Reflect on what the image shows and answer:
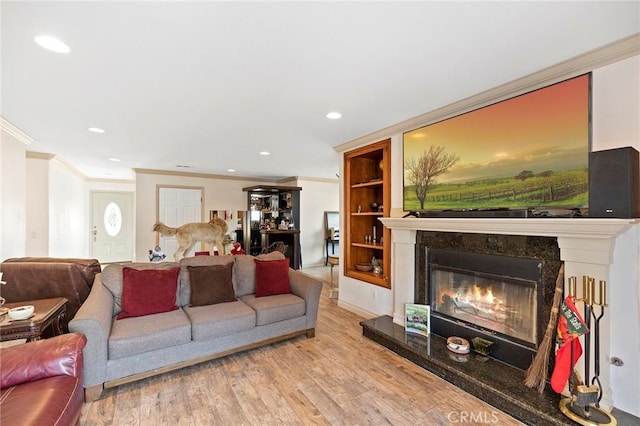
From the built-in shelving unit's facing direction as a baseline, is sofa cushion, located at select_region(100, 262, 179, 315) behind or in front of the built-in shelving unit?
in front

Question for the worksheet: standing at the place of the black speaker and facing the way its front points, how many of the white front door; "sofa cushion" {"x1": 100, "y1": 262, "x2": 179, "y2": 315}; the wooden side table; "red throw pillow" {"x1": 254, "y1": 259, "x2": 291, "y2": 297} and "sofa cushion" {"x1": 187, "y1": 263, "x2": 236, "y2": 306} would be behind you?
0

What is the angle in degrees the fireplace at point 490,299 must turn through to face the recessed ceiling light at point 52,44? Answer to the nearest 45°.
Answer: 0° — it already faces it

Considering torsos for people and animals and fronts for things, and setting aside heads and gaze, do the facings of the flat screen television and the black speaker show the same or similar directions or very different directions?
same or similar directions

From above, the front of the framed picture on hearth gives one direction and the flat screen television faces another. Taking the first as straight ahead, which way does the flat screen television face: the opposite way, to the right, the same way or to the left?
the same way

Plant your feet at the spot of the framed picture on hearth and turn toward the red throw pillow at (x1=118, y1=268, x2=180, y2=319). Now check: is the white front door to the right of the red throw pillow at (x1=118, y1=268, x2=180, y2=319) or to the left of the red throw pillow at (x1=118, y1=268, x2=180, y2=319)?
right

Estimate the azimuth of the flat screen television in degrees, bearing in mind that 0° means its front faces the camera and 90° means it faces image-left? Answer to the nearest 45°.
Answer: approximately 45°

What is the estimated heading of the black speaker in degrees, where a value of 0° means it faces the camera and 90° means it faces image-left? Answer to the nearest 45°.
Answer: approximately 45°

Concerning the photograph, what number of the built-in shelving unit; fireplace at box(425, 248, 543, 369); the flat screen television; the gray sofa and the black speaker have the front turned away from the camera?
0

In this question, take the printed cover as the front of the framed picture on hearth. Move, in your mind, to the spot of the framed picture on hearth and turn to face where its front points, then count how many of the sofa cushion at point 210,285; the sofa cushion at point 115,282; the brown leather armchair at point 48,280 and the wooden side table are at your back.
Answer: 0

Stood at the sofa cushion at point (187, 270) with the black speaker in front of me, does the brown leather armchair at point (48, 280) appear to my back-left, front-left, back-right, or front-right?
back-right
